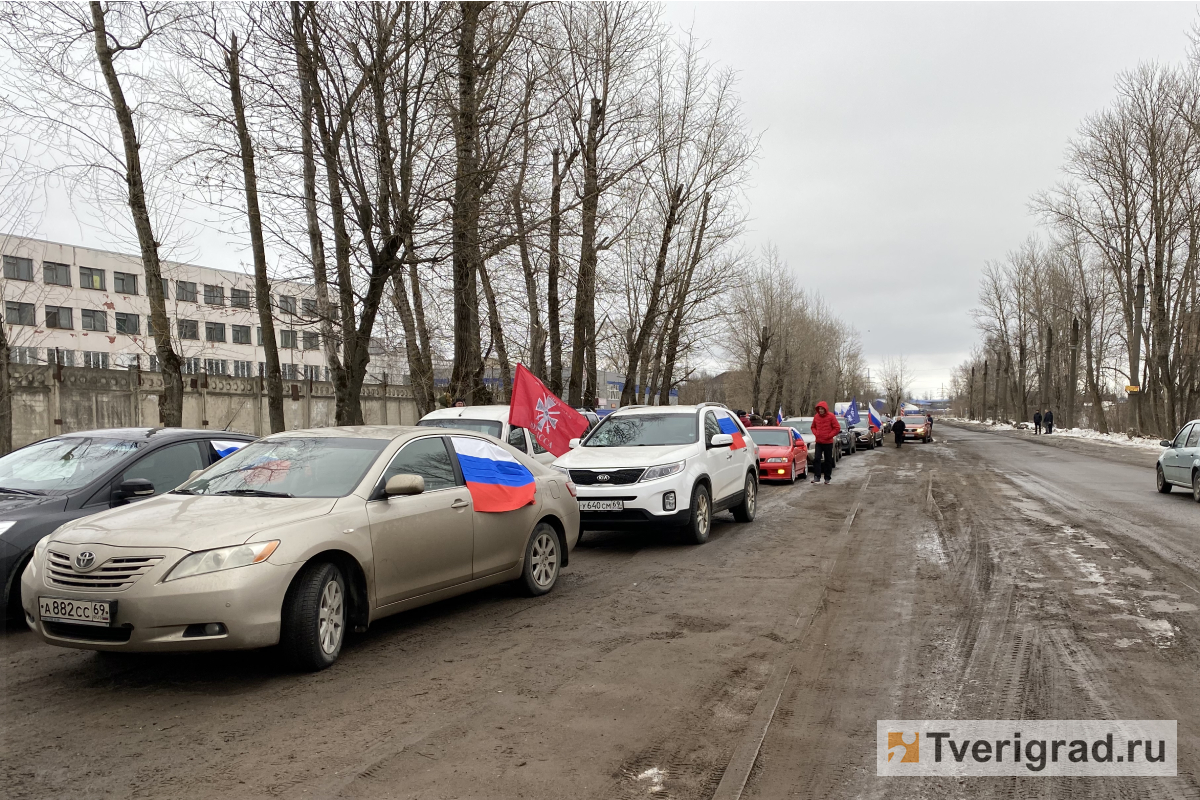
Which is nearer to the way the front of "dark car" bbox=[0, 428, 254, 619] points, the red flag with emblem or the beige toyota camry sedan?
the beige toyota camry sedan

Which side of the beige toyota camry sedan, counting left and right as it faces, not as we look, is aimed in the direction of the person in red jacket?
back

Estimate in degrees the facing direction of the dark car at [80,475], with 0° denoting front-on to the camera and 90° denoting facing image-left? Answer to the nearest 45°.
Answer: approximately 45°

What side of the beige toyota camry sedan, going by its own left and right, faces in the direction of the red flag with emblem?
back

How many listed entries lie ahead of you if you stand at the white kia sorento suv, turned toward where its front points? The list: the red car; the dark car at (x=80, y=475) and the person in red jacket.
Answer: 1

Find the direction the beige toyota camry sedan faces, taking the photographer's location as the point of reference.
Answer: facing the viewer and to the left of the viewer

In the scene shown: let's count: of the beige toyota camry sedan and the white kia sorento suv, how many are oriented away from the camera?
0

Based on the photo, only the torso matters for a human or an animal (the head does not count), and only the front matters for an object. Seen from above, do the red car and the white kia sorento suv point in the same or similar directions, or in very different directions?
same or similar directions

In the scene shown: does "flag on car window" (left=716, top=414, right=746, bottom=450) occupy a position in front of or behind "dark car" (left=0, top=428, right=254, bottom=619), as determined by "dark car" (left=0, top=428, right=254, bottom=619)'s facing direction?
behind

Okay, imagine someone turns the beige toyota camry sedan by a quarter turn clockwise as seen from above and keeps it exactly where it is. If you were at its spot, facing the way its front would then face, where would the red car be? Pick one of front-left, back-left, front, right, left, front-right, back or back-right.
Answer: right

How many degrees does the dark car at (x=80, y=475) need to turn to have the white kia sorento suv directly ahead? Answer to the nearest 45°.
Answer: approximately 135° to its left

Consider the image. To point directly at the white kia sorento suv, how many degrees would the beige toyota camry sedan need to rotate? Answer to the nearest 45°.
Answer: approximately 180°

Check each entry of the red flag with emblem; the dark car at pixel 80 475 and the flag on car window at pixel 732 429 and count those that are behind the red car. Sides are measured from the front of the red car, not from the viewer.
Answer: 0
